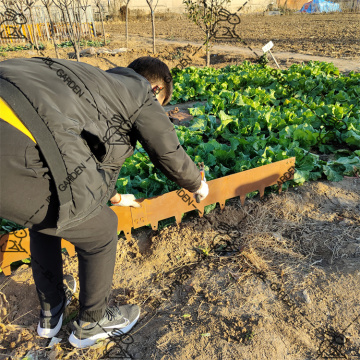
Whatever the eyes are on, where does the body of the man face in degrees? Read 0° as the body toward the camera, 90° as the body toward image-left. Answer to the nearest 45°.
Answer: approximately 225°

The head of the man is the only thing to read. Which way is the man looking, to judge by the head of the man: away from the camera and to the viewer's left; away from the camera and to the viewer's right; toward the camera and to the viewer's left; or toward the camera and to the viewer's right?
away from the camera and to the viewer's right
